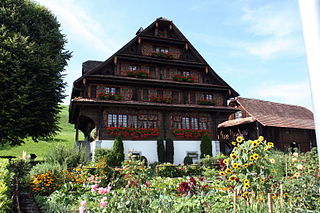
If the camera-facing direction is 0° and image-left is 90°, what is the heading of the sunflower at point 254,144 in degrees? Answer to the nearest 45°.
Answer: approximately 0°

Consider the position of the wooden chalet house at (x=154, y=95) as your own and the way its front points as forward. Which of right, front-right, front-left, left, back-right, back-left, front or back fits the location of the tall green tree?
right

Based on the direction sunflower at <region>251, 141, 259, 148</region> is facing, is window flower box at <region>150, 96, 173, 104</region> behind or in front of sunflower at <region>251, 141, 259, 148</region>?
behind

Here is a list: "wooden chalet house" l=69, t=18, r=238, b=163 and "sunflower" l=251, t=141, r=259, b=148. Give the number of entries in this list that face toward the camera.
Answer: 2

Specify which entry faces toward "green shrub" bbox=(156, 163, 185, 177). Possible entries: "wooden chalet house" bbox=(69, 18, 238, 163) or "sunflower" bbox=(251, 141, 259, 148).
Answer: the wooden chalet house

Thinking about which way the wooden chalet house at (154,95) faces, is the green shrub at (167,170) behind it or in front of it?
in front

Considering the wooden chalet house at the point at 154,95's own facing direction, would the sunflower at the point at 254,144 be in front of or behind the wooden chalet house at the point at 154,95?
in front

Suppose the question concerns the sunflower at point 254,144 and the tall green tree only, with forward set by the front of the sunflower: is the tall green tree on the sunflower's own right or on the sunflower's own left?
on the sunflower's own right

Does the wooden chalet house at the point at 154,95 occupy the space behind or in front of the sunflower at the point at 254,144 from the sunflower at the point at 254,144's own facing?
behind

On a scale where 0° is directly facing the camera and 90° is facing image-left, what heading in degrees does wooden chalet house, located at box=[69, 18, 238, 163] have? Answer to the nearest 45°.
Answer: approximately 0°
